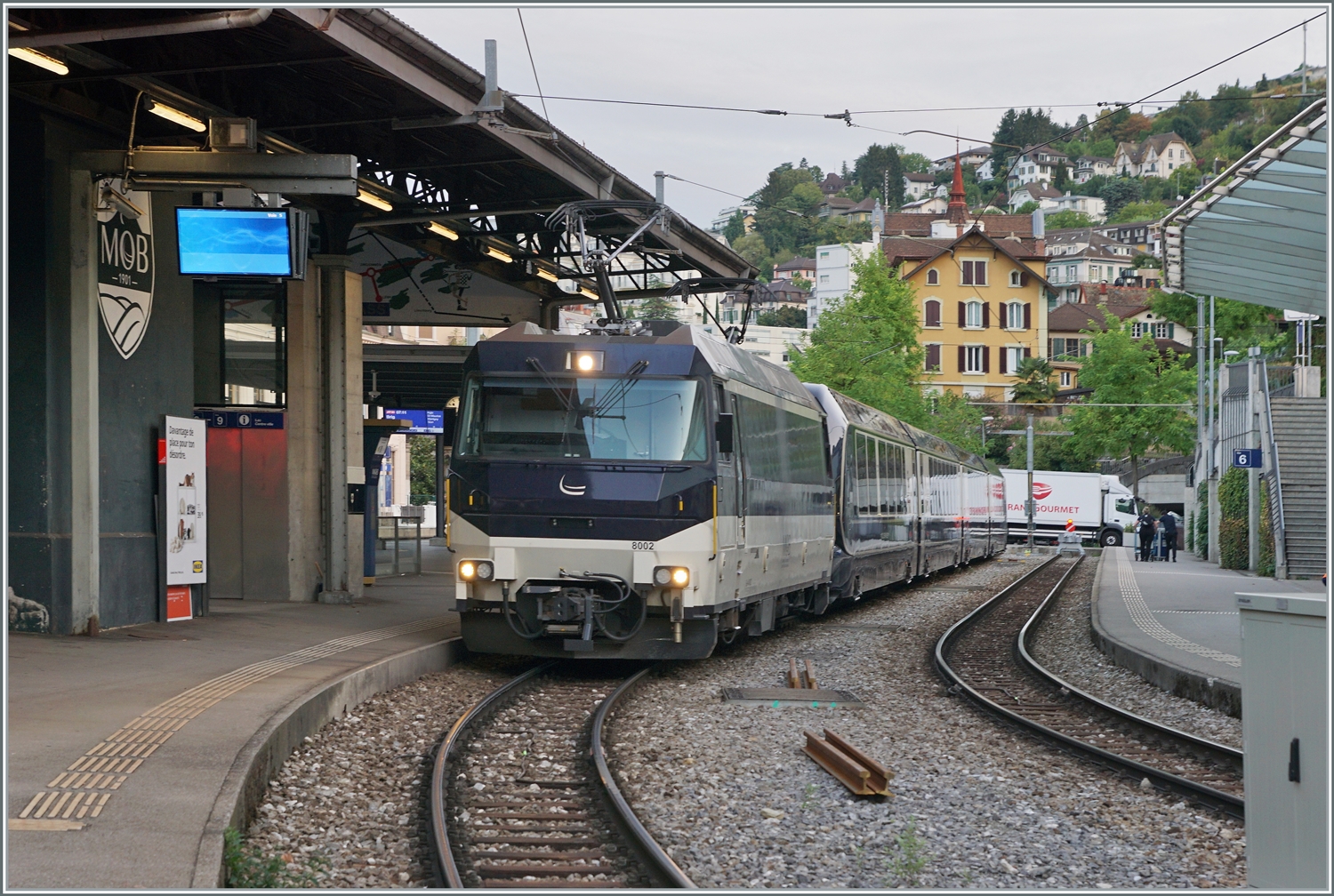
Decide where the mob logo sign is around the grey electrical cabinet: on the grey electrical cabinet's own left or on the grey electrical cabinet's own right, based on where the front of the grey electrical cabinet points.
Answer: on the grey electrical cabinet's own right

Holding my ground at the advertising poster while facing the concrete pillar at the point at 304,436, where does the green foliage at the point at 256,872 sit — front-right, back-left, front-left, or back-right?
back-right

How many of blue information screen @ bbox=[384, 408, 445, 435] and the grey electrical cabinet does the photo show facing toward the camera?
2

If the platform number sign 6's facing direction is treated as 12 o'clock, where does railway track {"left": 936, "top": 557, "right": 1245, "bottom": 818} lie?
The railway track is roughly at 12 o'clock from the platform number sign 6.

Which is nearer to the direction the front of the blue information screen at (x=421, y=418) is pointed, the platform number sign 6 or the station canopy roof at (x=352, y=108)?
the station canopy roof

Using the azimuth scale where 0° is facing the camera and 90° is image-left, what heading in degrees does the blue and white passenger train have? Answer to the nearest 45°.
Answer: approximately 0°

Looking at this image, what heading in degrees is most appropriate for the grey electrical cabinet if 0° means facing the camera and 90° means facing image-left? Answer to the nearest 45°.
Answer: approximately 0°

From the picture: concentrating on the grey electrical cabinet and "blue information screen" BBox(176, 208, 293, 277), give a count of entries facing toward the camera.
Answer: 2

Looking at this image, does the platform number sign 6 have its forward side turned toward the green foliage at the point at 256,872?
yes
